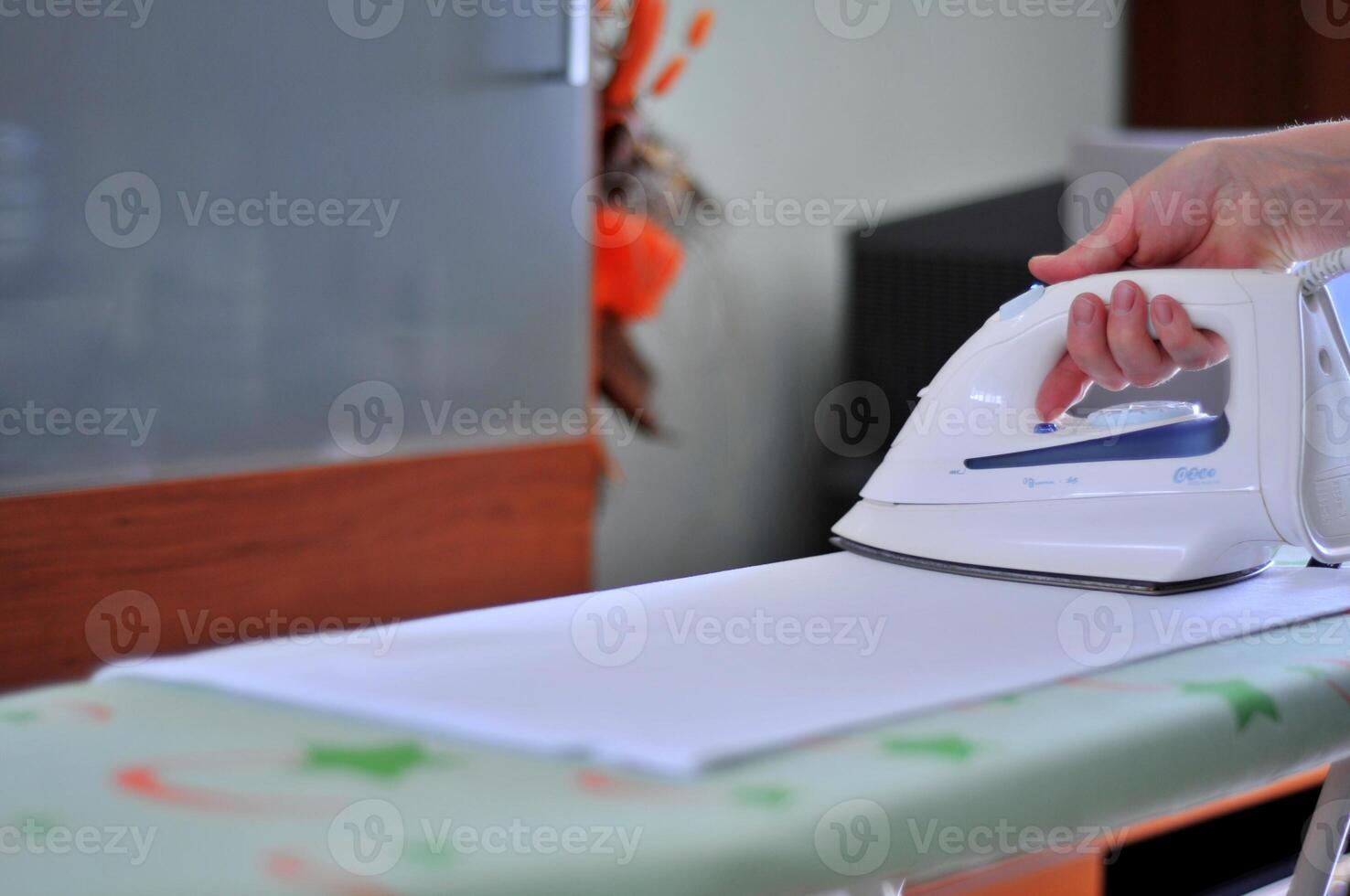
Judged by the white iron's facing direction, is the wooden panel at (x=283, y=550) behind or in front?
in front

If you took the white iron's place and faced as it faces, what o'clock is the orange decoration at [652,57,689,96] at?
The orange decoration is roughly at 2 o'clock from the white iron.

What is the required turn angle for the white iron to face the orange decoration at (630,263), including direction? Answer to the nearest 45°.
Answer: approximately 45° to its right

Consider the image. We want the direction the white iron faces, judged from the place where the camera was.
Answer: facing to the left of the viewer

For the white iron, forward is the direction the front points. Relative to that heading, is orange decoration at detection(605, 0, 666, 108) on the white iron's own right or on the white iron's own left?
on the white iron's own right

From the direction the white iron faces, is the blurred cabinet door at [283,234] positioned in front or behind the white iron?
in front

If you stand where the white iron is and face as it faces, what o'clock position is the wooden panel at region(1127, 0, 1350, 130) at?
The wooden panel is roughly at 3 o'clock from the white iron.
